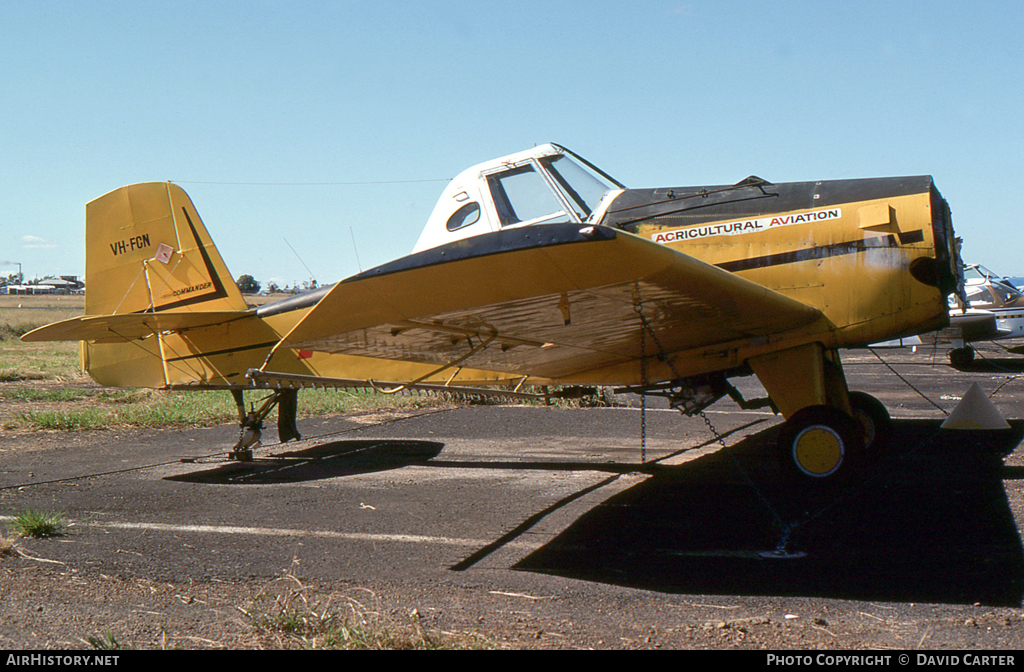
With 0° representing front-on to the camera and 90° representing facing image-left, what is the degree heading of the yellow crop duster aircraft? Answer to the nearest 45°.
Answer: approximately 270°

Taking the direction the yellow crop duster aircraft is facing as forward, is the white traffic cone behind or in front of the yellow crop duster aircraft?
in front

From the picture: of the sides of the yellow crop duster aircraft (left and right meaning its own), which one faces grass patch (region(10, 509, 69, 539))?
back

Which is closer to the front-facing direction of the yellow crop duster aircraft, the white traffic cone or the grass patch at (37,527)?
the white traffic cone
